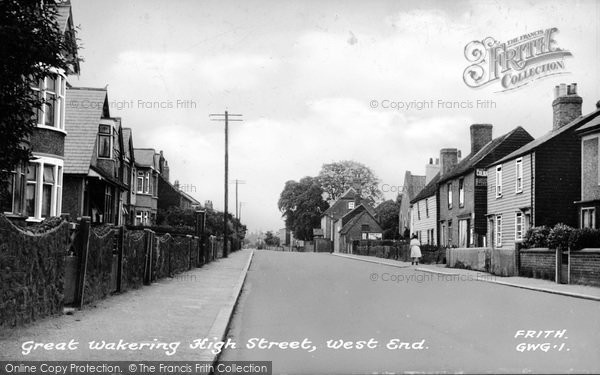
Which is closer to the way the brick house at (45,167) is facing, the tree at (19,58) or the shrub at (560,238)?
the shrub

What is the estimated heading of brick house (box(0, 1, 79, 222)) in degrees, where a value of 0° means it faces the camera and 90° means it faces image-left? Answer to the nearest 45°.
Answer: approximately 315°

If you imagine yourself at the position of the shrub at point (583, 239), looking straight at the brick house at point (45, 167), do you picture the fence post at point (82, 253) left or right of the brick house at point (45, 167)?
left

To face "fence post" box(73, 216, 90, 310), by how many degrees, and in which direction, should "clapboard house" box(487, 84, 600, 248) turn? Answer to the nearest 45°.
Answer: approximately 45° to its left

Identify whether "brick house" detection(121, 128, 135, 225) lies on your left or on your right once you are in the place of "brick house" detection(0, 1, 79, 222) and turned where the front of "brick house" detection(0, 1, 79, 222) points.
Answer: on your left

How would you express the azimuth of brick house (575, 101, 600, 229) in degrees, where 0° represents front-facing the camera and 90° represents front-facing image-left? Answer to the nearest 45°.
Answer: approximately 45°

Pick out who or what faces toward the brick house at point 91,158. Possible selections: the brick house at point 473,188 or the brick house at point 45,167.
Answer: the brick house at point 473,188

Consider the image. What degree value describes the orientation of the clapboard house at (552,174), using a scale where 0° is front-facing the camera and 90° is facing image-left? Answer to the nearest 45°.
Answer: approximately 45°

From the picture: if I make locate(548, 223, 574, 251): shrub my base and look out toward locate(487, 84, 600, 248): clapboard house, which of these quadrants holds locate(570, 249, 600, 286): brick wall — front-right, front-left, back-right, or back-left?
back-right
